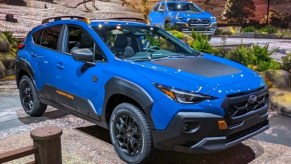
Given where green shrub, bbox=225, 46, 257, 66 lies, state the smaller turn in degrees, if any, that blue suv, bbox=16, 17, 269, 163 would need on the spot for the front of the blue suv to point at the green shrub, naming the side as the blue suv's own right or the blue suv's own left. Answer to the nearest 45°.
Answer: approximately 90° to the blue suv's own left

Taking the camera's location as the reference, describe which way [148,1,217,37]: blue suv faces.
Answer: facing the viewer and to the right of the viewer

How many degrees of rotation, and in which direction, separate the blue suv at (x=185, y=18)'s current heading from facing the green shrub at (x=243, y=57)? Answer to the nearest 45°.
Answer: approximately 45° to its right

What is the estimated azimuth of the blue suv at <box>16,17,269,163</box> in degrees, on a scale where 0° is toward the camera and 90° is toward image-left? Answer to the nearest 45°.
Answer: approximately 315°

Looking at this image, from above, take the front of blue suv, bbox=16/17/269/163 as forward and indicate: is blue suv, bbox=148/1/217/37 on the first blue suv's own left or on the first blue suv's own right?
on the first blue suv's own left

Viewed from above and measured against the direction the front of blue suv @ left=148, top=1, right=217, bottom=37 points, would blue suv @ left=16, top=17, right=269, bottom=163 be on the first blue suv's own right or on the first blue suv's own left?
on the first blue suv's own right

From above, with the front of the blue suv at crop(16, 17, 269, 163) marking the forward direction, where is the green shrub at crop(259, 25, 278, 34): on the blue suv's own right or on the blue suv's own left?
on the blue suv's own left

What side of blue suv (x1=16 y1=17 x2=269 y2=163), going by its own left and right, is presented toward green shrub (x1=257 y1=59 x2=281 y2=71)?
left

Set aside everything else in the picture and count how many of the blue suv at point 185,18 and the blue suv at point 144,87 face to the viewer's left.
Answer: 0

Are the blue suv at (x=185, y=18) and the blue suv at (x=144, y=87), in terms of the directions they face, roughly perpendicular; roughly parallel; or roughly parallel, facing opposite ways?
roughly parallel

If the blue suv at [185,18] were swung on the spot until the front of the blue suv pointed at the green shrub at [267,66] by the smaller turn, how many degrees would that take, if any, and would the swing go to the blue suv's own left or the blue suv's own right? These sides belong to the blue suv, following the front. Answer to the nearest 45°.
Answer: approximately 45° to the blue suv's own right

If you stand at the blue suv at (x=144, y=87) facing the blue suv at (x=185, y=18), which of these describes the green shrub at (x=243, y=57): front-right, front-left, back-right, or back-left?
front-right

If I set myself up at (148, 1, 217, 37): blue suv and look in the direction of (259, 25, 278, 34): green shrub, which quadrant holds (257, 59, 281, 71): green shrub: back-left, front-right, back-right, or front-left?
back-right
